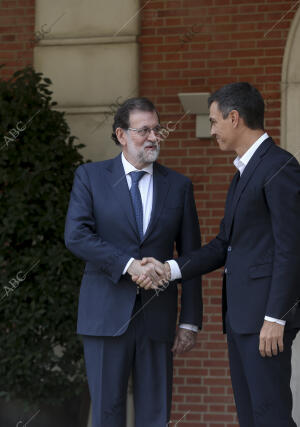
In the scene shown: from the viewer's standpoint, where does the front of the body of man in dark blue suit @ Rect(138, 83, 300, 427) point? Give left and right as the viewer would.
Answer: facing to the left of the viewer

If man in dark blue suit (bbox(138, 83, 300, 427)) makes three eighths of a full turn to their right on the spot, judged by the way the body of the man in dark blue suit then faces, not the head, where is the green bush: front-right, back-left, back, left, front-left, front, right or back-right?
left

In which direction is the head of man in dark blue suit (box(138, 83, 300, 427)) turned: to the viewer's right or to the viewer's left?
to the viewer's left

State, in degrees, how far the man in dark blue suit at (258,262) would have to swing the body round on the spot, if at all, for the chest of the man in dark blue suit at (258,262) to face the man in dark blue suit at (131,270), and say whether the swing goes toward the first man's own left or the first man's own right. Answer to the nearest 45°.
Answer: approximately 45° to the first man's own right
